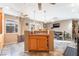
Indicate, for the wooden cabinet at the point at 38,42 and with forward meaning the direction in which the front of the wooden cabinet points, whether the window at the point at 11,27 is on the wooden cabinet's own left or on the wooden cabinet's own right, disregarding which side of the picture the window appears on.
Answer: on the wooden cabinet's own right

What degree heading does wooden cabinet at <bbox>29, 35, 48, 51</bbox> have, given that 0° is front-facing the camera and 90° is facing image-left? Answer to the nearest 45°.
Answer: approximately 0°
